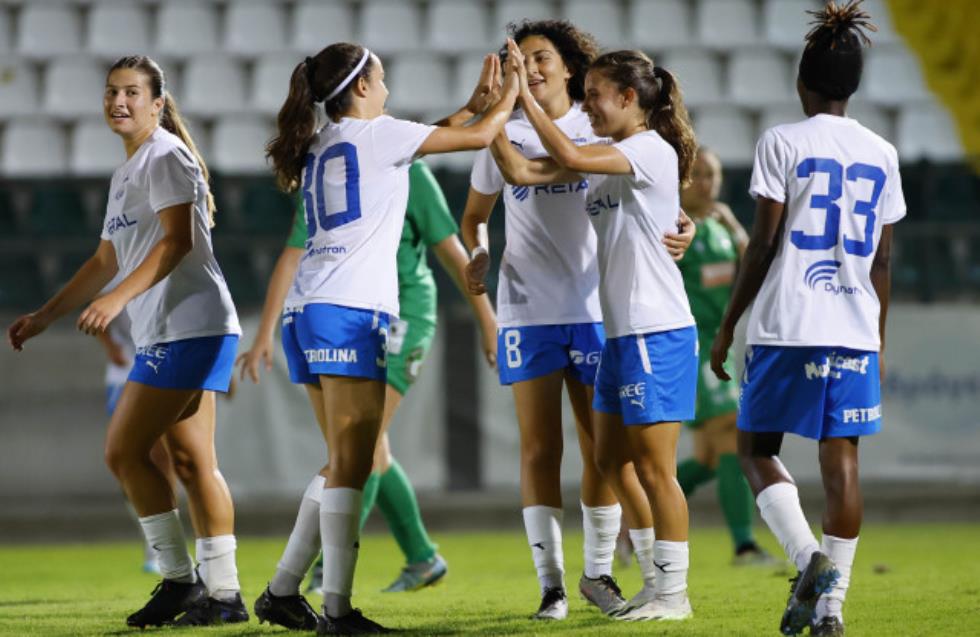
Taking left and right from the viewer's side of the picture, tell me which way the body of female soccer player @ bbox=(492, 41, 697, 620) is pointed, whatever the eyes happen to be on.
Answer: facing to the left of the viewer

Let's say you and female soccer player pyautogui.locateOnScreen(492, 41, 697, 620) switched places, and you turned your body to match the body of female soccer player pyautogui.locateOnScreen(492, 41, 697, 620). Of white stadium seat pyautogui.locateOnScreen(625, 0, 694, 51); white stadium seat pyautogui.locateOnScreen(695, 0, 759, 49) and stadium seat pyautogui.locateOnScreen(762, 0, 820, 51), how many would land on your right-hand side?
3

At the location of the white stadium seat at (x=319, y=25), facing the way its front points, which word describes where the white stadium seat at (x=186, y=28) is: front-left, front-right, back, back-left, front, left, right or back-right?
right

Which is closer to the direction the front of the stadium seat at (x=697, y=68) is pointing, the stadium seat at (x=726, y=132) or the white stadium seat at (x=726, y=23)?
the stadium seat

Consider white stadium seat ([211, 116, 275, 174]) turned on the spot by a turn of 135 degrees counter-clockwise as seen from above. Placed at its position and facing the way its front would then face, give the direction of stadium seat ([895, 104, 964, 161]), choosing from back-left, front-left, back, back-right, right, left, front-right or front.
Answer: front-right

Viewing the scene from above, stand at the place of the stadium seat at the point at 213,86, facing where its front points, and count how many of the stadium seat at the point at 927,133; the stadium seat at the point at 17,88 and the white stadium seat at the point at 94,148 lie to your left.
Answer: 1

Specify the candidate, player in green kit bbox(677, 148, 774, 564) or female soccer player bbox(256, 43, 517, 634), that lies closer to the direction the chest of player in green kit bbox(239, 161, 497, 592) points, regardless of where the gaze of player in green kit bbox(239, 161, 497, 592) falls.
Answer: the female soccer player

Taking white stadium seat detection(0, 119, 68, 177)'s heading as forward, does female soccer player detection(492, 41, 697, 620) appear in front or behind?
in front

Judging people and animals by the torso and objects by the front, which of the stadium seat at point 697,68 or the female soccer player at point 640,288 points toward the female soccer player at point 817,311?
the stadium seat

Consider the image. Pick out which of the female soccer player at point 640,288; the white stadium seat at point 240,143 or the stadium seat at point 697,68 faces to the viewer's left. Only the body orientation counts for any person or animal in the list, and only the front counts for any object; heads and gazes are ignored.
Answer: the female soccer player
